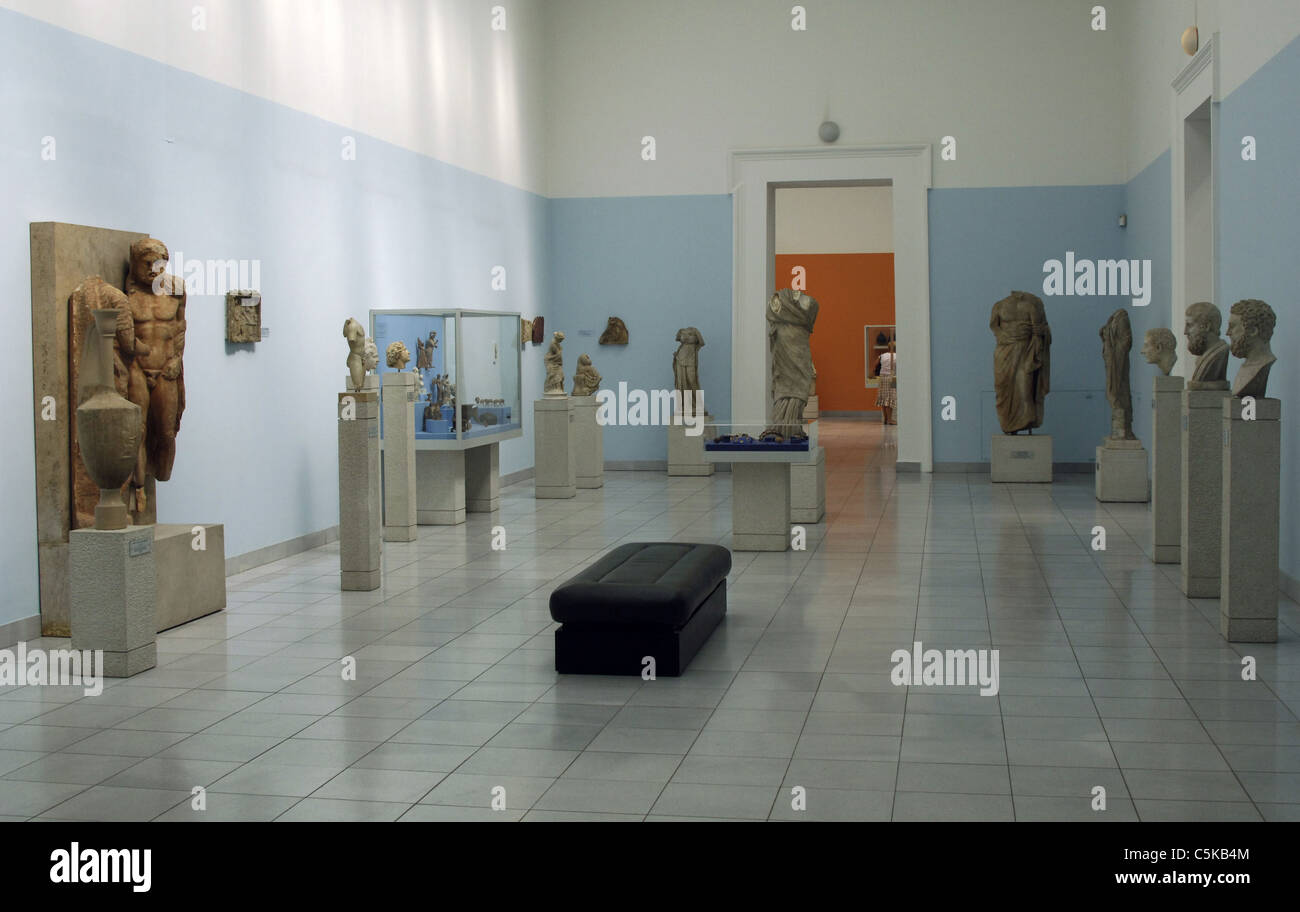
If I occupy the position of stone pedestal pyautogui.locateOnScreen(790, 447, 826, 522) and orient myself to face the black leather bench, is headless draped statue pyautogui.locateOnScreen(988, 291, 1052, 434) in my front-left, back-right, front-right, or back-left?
back-left

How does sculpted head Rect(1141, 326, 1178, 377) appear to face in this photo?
to the viewer's left

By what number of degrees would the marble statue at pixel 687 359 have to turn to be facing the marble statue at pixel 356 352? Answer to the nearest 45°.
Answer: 0° — it already faces it

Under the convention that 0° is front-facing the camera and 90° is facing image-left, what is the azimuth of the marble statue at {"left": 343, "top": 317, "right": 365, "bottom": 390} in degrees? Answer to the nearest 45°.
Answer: approximately 315°

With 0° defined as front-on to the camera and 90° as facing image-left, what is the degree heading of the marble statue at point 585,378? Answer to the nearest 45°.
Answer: approximately 315°

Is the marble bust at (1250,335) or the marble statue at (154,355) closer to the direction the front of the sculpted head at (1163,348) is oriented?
the marble statue

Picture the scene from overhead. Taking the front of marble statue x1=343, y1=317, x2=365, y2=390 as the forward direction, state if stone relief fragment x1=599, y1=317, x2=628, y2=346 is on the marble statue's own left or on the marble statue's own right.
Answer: on the marble statue's own left
